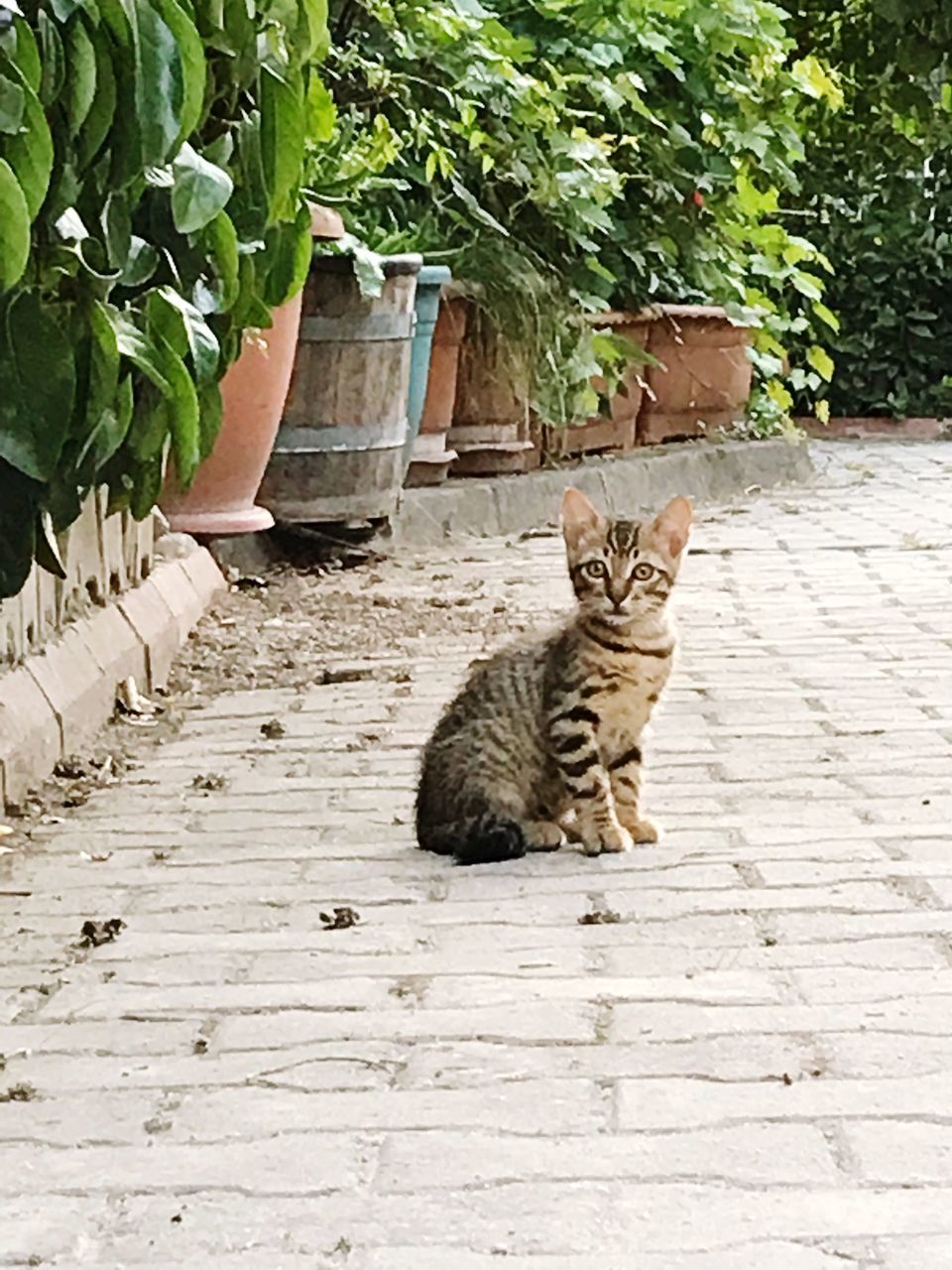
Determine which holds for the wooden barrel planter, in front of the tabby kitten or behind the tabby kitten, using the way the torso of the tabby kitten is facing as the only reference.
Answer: behind

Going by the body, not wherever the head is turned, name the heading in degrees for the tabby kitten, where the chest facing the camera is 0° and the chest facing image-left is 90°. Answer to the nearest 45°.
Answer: approximately 315°

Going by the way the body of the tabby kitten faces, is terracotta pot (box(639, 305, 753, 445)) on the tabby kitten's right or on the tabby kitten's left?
on the tabby kitten's left

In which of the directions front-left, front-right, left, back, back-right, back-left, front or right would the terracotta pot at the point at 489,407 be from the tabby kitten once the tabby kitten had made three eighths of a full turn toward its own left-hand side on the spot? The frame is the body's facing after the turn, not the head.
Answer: front

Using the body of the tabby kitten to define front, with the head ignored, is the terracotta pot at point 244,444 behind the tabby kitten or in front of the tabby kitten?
behind

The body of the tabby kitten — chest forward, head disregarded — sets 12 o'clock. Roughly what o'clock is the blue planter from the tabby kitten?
The blue planter is roughly at 7 o'clock from the tabby kitten.

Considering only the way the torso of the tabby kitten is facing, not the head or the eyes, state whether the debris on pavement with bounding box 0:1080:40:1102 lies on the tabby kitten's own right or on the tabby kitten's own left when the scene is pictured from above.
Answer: on the tabby kitten's own right

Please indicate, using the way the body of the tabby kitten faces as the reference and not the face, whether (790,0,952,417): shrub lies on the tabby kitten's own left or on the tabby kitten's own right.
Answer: on the tabby kitten's own left

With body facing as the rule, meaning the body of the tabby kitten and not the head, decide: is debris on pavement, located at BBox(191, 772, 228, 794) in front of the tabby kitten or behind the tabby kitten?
behind

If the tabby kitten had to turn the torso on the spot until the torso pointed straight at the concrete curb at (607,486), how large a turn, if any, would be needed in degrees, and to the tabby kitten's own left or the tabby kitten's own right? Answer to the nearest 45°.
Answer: approximately 135° to the tabby kitten's own left

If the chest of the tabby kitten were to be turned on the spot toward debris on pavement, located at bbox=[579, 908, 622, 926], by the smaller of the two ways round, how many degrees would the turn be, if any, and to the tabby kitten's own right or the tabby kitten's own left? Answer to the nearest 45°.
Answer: approximately 45° to the tabby kitten's own right

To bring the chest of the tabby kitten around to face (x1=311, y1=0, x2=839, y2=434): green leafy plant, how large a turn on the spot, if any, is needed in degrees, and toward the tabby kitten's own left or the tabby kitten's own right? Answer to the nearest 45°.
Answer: approximately 135° to the tabby kitten's own left
